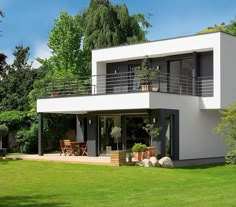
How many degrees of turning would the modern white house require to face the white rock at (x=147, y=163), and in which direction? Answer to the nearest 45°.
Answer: approximately 45° to its left

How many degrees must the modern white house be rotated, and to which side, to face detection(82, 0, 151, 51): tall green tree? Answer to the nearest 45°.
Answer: approximately 135° to its right

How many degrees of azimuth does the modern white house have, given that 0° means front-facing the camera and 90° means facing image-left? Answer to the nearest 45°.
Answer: approximately 45°

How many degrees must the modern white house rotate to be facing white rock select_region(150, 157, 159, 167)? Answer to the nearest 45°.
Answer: approximately 45° to its left

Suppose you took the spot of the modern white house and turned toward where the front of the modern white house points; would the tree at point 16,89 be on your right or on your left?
on your right

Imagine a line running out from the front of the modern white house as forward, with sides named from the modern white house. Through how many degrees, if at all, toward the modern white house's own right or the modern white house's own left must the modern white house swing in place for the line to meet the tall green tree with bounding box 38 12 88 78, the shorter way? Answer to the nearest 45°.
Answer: approximately 90° to the modern white house's own right
